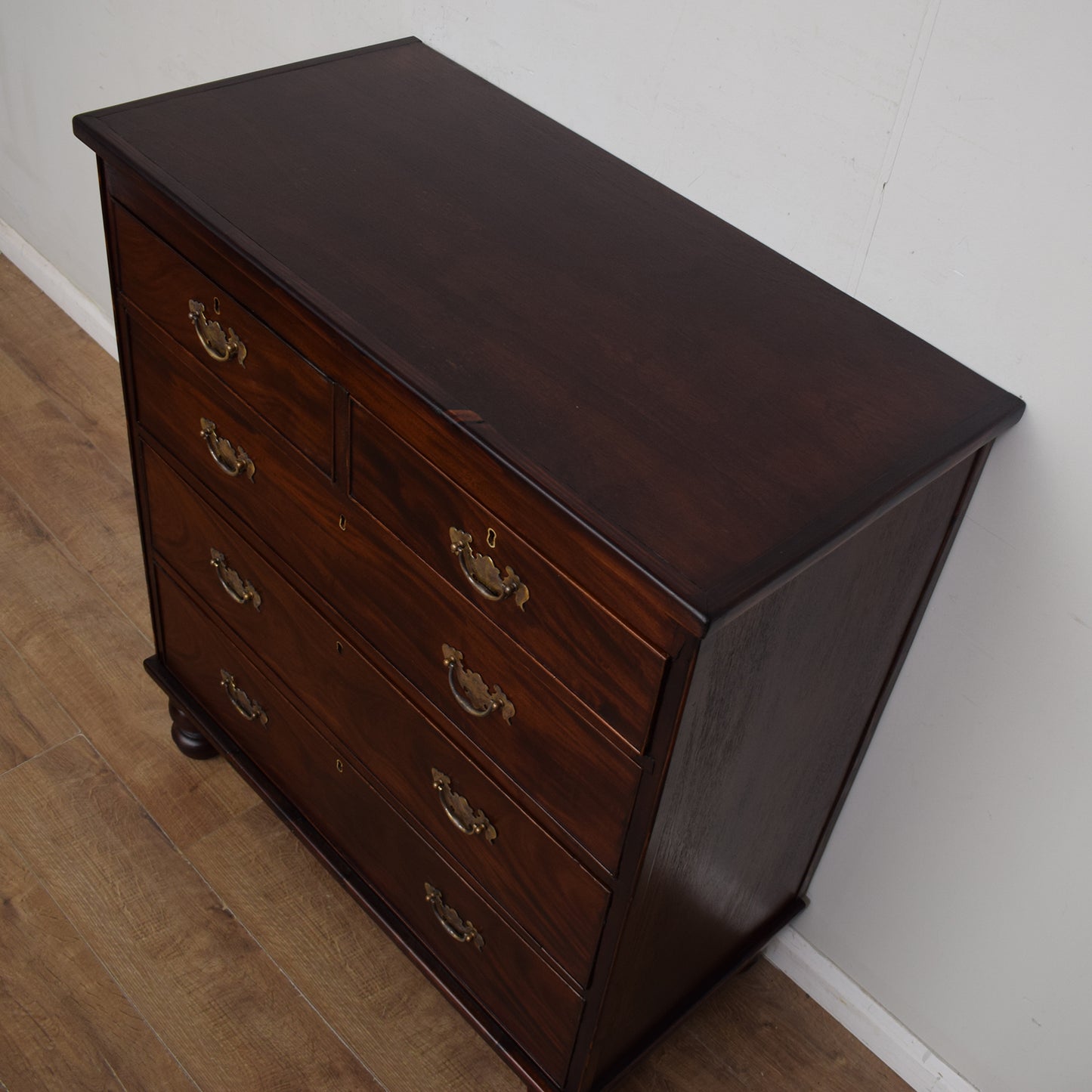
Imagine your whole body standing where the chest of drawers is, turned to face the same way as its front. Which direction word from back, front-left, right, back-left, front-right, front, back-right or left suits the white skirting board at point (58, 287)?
right

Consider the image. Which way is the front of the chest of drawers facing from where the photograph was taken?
facing the viewer and to the left of the viewer
